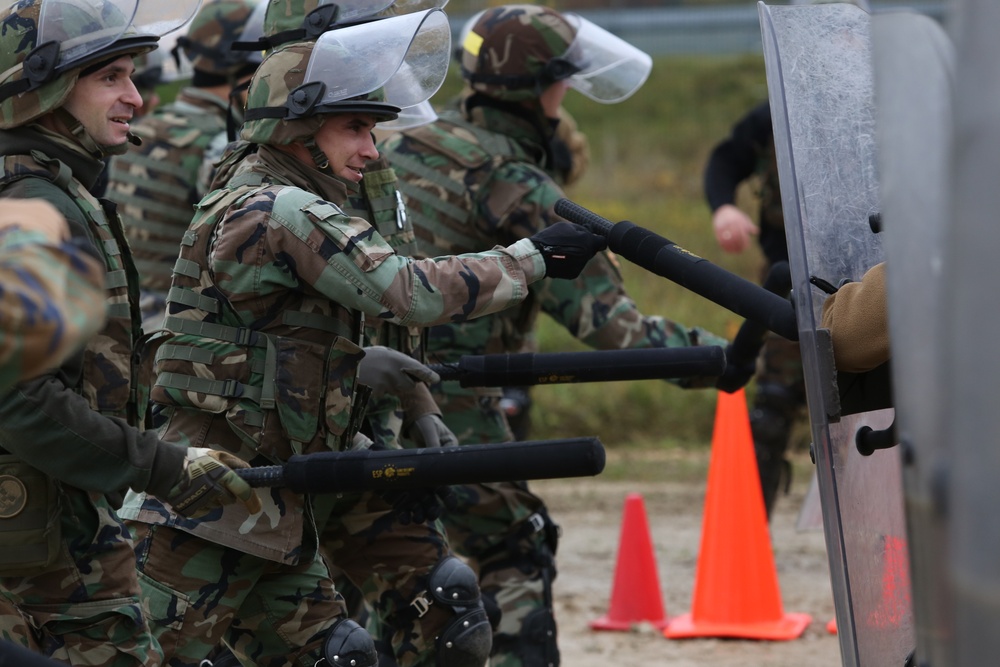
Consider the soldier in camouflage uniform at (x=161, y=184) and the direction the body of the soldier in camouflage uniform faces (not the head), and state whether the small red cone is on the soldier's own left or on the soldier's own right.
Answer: on the soldier's own right

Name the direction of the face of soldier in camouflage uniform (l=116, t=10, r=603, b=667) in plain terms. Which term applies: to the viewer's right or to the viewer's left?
to the viewer's right

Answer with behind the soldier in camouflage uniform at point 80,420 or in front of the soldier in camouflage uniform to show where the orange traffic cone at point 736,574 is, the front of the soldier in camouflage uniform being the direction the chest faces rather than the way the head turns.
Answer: in front

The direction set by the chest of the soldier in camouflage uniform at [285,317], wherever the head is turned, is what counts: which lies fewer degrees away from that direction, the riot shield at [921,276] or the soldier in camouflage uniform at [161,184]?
the riot shield

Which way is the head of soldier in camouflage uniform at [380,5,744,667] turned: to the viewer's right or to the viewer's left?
to the viewer's right

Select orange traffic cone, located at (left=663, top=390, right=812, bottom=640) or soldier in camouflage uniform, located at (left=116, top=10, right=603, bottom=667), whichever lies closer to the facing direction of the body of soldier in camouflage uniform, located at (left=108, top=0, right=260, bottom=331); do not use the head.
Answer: the orange traffic cone

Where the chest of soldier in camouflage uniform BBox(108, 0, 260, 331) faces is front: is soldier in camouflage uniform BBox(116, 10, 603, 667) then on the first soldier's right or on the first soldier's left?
on the first soldier's right

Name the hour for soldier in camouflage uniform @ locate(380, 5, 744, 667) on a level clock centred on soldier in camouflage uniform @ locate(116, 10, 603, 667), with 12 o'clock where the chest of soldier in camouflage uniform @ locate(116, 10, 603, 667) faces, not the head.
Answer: soldier in camouflage uniform @ locate(380, 5, 744, 667) is roughly at 10 o'clock from soldier in camouflage uniform @ locate(116, 10, 603, 667).

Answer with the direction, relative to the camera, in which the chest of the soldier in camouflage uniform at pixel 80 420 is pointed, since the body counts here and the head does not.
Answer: to the viewer's right

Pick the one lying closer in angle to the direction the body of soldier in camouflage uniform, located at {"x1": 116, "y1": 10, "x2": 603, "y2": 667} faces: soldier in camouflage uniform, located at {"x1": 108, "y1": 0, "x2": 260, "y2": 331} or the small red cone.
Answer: the small red cone

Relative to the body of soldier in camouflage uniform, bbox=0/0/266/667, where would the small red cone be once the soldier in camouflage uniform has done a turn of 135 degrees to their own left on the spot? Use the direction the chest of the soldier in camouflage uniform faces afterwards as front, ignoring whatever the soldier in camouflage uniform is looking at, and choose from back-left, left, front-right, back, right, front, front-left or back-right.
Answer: right

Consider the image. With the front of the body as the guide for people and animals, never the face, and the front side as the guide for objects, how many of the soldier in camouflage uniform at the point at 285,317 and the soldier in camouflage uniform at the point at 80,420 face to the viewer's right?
2

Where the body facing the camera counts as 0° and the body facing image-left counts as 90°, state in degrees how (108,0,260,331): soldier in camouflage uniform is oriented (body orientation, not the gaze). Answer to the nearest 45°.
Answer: approximately 225°

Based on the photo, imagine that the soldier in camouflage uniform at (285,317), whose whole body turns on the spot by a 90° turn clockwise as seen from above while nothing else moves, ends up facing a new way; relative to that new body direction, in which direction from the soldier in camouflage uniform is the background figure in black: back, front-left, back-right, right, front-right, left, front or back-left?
back-left

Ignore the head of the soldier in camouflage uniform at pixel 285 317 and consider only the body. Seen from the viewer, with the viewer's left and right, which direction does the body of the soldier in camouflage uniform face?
facing to the right of the viewer
